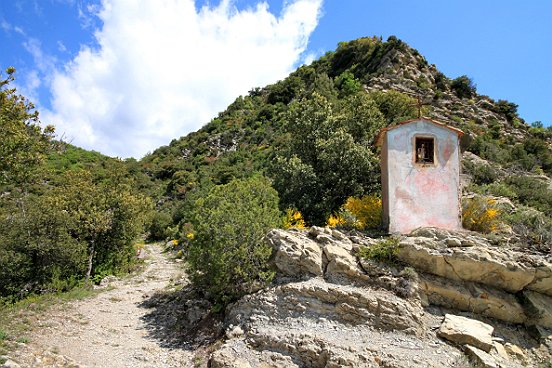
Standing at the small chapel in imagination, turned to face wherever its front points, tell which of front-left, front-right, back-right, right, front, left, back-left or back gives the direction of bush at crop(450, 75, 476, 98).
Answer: back

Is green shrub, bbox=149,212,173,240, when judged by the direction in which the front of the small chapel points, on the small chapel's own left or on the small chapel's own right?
on the small chapel's own right

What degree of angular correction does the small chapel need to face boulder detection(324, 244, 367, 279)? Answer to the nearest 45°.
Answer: approximately 45° to its right

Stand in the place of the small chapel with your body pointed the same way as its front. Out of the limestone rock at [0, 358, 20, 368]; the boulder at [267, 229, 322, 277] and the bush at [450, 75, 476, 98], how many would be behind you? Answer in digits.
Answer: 1

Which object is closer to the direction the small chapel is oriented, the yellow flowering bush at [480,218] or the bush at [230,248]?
the bush

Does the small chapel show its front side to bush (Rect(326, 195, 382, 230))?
no

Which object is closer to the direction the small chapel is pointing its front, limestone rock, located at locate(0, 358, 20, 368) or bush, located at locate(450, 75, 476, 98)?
the limestone rock

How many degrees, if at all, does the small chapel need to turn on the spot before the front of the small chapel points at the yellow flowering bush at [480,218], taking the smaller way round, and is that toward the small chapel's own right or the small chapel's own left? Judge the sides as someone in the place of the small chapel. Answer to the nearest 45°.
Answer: approximately 135° to the small chapel's own left

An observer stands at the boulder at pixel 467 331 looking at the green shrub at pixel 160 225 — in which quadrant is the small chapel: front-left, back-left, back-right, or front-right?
front-right

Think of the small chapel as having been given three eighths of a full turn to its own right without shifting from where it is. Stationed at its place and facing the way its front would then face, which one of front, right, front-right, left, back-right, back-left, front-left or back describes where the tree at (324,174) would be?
front

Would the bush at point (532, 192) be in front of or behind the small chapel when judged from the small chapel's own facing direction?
behind

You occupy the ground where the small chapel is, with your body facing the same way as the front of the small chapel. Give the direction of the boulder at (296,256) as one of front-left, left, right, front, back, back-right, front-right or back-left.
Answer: front-right

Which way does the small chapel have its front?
toward the camera

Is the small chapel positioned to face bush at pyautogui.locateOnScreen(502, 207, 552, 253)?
no

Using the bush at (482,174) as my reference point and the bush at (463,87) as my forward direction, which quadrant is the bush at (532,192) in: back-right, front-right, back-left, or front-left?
back-right
